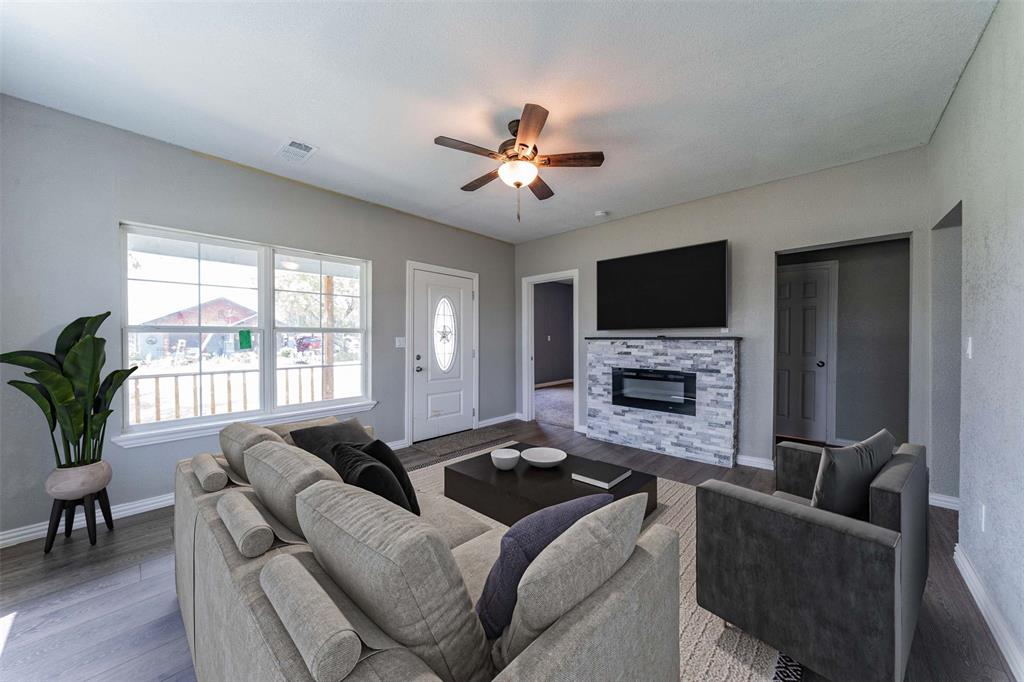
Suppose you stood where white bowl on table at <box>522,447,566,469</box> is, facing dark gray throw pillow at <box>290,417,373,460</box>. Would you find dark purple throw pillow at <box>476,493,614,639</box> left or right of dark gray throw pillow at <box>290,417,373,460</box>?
left

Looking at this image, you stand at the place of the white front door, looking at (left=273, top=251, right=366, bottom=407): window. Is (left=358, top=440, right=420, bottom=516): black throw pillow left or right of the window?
left

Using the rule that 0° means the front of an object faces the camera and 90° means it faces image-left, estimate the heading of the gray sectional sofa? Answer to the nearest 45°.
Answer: approximately 225°

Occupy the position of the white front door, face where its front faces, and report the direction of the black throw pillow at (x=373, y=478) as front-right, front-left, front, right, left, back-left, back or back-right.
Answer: front-right

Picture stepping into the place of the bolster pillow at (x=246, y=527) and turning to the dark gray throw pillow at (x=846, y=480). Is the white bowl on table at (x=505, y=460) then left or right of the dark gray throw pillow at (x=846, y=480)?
left

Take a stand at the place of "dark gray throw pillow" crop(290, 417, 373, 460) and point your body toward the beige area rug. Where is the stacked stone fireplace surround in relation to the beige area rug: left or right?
left

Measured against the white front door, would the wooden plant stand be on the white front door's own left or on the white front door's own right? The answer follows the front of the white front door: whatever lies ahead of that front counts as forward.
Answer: on the white front door's own right

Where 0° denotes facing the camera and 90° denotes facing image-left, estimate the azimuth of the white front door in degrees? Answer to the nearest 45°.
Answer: approximately 315°

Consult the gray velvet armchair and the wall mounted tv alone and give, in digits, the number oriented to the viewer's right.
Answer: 0

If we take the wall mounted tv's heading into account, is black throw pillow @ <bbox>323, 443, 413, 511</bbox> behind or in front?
in front

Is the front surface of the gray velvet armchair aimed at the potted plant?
no

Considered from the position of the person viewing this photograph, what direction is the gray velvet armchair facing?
facing away from the viewer and to the left of the viewer

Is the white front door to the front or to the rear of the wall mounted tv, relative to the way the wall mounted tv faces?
to the front

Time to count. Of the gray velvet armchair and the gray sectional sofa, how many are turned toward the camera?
0

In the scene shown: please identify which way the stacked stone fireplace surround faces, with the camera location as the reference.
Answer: facing the viewer and to the left of the viewer
